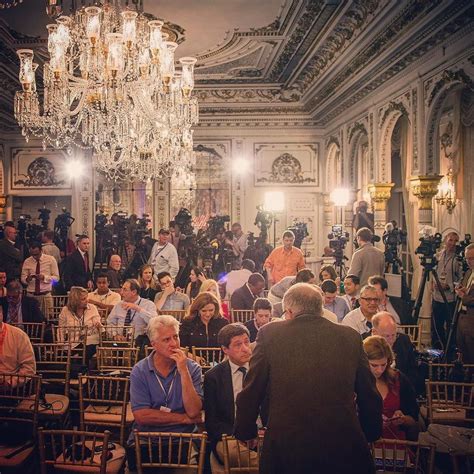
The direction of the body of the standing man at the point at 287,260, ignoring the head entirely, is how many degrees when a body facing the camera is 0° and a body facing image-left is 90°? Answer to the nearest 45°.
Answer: approximately 0°

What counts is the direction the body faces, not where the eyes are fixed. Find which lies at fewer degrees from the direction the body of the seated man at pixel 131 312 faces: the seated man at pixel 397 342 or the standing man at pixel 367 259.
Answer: the seated man

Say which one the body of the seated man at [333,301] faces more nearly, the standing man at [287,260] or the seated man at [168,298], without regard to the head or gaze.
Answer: the seated man

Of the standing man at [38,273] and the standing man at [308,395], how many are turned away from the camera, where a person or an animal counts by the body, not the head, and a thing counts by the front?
1

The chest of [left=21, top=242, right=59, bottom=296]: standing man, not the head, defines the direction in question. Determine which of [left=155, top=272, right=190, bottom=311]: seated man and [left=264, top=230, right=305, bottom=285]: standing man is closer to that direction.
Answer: the seated man

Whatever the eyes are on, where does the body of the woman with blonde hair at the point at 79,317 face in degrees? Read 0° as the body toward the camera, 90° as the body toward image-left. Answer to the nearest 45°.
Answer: approximately 315°

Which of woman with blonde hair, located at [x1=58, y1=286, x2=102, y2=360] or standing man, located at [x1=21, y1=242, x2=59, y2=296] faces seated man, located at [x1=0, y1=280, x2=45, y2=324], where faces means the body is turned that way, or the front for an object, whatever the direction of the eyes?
the standing man

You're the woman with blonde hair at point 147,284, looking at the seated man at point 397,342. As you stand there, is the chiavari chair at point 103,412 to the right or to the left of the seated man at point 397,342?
right

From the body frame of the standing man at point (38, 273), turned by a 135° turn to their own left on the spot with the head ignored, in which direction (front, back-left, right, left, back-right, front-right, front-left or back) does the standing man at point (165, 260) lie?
front-right

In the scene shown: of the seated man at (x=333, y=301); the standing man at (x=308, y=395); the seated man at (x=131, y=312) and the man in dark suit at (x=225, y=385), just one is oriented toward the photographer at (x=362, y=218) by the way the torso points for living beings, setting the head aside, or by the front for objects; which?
the standing man
